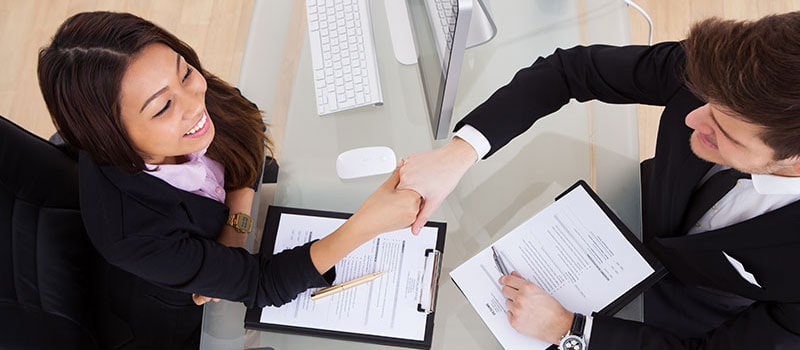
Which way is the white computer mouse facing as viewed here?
to the viewer's right

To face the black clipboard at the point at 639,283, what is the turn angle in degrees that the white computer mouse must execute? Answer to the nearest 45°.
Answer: approximately 45° to its right

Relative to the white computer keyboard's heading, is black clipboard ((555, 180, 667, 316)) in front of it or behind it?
behind

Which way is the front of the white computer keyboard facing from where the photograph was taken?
facing to the left of the viewer

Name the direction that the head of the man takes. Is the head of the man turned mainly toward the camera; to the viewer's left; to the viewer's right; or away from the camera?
to the viewer's left
